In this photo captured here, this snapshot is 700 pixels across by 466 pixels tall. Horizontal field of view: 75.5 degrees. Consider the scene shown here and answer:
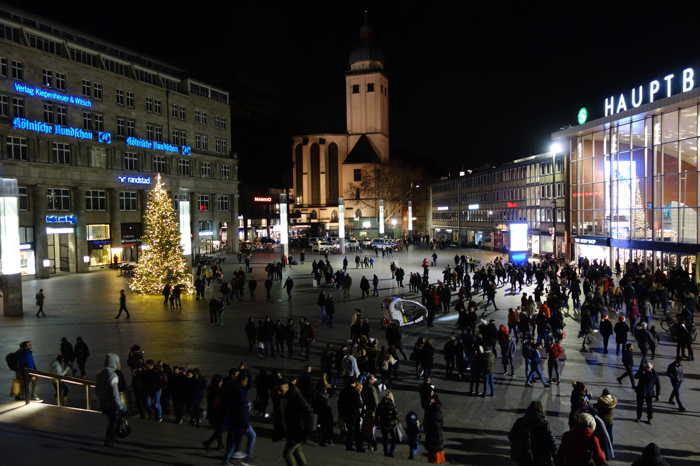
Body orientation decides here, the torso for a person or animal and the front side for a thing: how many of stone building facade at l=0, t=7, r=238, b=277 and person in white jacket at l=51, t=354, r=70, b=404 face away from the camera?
1

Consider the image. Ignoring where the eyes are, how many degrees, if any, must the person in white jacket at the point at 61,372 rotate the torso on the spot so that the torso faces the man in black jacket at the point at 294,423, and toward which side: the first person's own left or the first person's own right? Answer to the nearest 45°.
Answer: approximately 135° to the first person's own right

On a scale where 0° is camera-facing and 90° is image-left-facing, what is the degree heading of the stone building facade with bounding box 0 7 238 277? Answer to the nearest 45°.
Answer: approximately 315°

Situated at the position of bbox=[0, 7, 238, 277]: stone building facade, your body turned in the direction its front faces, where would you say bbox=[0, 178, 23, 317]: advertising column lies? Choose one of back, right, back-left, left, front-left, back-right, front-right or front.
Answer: front-right

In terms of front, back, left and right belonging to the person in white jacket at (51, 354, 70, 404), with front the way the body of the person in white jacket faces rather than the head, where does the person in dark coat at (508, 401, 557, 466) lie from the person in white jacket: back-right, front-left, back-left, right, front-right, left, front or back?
back-right

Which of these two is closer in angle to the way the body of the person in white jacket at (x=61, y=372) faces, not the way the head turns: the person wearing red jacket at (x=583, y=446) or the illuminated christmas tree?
the illuminated christmas tree

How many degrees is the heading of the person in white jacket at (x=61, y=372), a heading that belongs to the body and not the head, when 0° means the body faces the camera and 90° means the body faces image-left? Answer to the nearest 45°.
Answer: approximately 180°

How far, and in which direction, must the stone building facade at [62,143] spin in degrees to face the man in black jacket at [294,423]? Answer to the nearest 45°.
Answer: approximately 45° to its right
